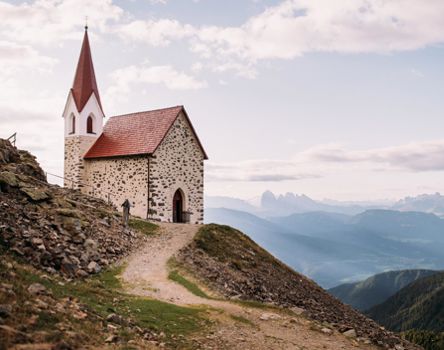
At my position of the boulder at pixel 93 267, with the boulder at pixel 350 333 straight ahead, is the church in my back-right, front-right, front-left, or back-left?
back-left

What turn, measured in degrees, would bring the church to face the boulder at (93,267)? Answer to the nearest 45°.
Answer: approximately 45° to its right

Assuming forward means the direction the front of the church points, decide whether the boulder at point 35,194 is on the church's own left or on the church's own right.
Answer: on the church's own right

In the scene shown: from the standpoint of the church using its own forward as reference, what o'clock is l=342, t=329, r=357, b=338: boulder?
The boulder is roughly at 1 o'clock from the church.

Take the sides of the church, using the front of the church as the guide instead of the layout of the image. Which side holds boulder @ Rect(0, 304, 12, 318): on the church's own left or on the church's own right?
on the church's own right

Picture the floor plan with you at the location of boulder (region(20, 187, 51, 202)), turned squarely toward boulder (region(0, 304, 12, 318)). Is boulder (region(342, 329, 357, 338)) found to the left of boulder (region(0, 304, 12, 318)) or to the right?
left

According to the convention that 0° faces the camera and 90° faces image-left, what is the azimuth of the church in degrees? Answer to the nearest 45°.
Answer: approximately 315°
